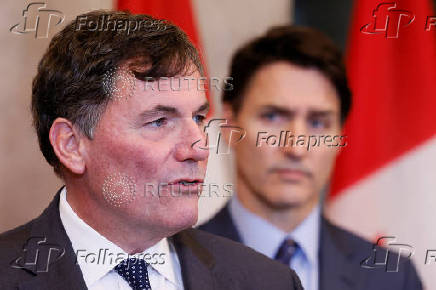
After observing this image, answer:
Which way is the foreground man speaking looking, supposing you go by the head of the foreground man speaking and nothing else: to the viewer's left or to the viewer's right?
to the viewer's right

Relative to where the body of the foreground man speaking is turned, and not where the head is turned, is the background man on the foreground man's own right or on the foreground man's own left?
on the foreground man's own left

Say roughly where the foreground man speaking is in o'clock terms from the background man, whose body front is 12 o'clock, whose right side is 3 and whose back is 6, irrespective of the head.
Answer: The foreground man speaking is roughly at 1 o'clock from the background man.

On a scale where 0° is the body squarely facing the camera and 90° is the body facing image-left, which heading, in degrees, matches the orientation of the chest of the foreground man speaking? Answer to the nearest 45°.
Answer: approximately 315°

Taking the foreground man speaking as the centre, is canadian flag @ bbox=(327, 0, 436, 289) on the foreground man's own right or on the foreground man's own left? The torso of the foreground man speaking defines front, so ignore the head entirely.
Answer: on the foreground man's own left

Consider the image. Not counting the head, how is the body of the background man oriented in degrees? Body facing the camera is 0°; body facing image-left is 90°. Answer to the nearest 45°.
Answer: approximately 0°
